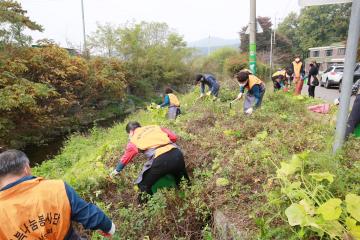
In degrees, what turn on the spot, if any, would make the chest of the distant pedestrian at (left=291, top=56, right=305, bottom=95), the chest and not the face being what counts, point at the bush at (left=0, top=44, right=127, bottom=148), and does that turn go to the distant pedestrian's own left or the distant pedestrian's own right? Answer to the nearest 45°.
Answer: approximately 90° to the distant pedestrian's own right

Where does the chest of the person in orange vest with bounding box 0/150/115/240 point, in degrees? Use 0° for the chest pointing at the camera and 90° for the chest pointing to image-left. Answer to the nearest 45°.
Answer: approximately 180°

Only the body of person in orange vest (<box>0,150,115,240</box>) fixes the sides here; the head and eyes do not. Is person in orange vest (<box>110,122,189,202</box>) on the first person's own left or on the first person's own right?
on the first person's own right

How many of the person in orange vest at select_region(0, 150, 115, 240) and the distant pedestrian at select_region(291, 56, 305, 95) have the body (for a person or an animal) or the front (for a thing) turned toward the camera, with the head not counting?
1

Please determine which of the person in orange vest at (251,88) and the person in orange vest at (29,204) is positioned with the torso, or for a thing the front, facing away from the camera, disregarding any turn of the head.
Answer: the person in orange vest at (29,204)

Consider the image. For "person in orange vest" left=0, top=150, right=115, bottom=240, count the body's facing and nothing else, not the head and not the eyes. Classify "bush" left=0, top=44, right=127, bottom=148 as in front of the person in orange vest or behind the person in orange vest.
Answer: in front

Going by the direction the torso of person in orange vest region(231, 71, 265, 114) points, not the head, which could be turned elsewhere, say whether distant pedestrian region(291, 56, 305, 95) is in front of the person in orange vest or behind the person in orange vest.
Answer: behind

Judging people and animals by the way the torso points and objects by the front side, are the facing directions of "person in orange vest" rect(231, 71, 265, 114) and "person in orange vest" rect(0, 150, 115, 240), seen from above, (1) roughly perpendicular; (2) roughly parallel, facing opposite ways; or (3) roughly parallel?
roughly perpendicular

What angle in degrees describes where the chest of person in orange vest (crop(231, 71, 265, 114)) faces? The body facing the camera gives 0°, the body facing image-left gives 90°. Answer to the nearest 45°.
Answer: approximately 45°

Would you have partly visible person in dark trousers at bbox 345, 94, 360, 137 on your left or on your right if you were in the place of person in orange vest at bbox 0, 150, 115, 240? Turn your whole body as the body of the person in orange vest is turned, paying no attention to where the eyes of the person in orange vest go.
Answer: on your right

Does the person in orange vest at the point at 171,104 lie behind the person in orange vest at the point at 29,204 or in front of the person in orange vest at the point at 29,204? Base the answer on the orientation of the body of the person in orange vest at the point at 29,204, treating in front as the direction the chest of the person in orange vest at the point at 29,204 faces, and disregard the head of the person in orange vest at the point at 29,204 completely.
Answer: in front

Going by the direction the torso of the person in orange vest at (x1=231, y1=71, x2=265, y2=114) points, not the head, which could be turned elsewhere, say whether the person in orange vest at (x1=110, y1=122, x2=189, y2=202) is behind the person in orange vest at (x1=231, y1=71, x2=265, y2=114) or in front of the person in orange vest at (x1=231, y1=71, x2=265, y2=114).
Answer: in front

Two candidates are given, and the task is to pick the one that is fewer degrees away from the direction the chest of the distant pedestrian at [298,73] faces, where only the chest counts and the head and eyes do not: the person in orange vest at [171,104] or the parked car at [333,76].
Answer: the person in orange vest

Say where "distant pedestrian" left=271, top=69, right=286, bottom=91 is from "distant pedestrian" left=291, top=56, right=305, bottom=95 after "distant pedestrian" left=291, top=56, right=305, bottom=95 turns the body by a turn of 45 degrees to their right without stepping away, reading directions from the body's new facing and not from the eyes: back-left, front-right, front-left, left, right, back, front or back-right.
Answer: front
